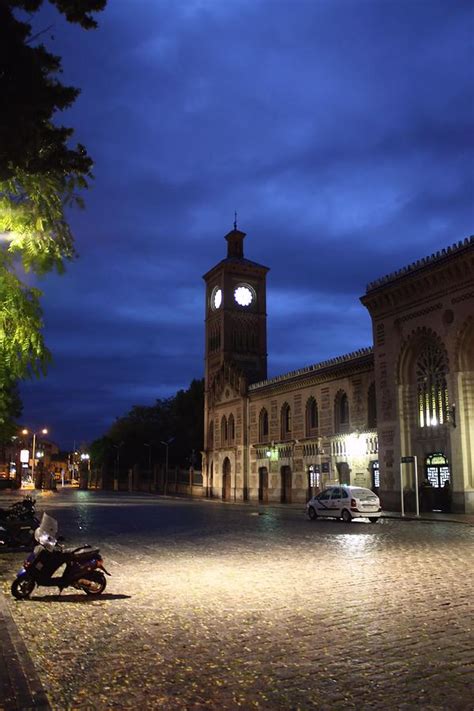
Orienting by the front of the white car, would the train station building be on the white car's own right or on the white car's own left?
on the white car's own right

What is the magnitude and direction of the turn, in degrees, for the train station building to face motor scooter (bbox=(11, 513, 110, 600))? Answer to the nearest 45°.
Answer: approximately 45° to its left

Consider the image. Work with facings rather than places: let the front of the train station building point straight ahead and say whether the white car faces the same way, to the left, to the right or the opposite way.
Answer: to the right

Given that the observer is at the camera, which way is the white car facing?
facing away from the viewer and to the left of the viewer

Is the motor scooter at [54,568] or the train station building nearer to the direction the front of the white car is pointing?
the train station building

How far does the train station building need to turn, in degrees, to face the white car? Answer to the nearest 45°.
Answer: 0° — it already faces it
